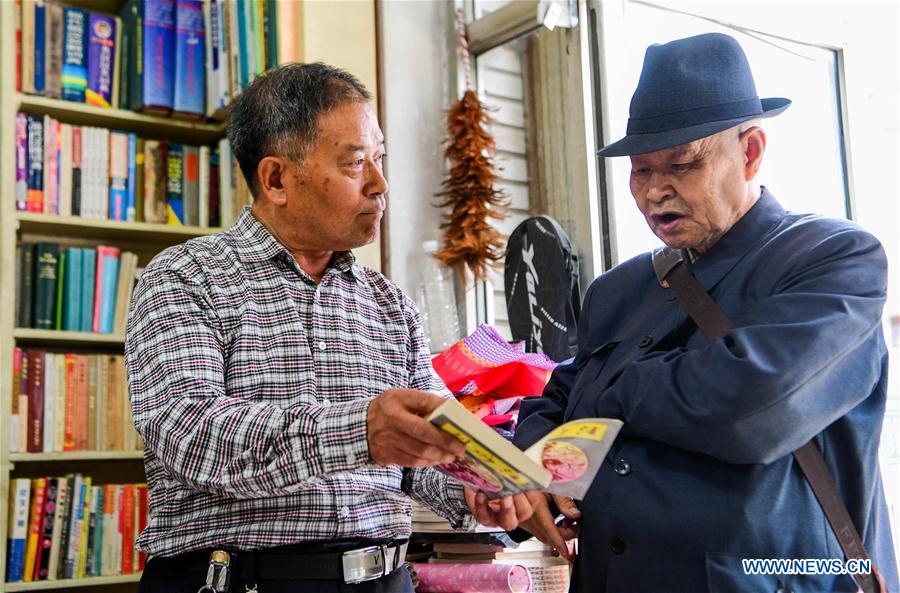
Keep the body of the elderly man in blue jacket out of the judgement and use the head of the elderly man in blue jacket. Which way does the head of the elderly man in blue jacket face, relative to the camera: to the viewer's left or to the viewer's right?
to the viewer's left

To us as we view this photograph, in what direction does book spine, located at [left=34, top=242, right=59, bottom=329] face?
facing the viewer

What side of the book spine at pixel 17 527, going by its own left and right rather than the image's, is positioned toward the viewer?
front

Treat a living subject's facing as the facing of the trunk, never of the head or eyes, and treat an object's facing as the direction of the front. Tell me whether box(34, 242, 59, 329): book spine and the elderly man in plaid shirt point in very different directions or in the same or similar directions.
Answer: same or similar directions

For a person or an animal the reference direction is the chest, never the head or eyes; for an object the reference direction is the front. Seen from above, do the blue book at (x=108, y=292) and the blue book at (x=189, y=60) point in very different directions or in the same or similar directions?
same or similar directions

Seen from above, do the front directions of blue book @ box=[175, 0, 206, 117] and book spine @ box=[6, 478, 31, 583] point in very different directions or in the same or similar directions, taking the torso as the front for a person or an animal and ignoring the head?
same or similar directions

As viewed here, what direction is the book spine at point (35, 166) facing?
toward the camera

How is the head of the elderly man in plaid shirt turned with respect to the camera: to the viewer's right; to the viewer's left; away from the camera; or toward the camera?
to the viewer's right

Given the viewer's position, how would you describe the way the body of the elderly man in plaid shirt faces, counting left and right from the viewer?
facing the viewer and to the right of the viewer
